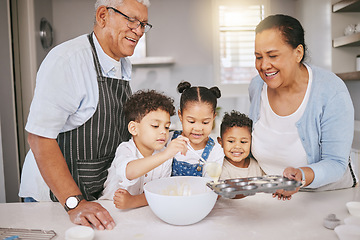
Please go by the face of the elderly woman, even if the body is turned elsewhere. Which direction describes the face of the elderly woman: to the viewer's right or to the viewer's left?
to the viewer's left

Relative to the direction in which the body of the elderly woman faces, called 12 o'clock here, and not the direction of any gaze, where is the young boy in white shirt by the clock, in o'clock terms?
The young boy in white shirt is roughly at 1 o'clock from the elderly woman.

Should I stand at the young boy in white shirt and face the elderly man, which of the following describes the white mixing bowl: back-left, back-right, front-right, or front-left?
back-left

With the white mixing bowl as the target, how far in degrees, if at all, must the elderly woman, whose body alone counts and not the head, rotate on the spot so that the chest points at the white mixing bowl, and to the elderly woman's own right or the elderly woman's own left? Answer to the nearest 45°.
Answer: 0° — they already face it

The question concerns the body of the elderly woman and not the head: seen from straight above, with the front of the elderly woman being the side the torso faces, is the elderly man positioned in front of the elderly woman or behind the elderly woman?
in front

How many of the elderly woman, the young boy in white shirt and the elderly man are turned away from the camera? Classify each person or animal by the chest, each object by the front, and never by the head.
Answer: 0

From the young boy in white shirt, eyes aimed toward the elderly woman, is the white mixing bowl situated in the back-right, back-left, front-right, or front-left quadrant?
front-right

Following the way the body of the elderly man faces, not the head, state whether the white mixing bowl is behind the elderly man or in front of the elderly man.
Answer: in front

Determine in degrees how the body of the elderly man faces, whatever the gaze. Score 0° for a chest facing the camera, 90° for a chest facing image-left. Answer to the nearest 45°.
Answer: approximately 315°

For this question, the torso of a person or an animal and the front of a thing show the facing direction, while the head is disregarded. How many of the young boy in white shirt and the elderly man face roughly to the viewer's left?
0

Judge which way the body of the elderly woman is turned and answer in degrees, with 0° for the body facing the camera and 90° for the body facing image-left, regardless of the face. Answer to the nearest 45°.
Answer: approximately 45°

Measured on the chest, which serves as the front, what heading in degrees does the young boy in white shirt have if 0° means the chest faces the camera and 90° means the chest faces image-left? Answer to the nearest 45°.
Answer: approximately 315°

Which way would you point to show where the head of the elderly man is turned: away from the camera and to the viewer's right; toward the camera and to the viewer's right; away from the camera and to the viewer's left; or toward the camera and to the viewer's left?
toward the camera and to the viewer's right

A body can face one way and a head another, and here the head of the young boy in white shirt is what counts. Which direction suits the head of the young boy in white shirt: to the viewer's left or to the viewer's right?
to the viewer's right

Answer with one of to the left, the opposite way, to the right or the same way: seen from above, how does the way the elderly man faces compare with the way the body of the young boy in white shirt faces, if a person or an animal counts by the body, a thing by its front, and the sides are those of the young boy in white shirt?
the same way

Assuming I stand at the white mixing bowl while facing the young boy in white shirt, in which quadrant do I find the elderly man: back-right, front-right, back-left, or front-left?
front-left
